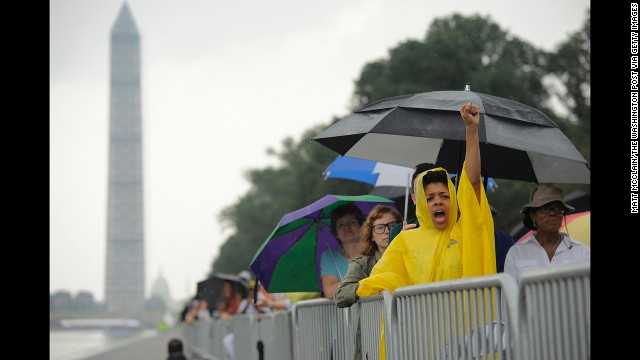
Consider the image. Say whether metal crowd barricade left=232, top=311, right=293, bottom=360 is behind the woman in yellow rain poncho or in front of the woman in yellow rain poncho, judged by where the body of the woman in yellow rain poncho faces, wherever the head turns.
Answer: behind

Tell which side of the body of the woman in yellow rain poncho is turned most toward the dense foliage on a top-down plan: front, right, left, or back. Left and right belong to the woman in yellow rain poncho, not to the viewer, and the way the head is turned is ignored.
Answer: back

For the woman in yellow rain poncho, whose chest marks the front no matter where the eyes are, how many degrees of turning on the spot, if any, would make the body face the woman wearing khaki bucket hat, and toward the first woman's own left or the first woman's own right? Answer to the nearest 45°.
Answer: approximately 135° to the first woman's own left

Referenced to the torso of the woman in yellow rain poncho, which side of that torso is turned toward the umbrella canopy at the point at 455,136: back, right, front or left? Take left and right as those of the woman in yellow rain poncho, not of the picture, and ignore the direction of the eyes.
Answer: back

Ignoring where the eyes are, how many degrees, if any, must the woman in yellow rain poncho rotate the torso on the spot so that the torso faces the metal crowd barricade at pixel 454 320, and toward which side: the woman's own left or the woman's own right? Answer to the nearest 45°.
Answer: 0° — they already face it

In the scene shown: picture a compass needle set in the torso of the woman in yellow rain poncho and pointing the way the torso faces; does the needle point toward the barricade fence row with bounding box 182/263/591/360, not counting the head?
yes

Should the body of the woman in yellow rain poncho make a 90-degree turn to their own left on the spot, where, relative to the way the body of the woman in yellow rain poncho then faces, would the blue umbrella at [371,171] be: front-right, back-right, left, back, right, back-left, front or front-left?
left

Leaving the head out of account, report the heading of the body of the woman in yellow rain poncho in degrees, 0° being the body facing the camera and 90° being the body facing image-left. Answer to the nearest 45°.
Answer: approximately 0°
